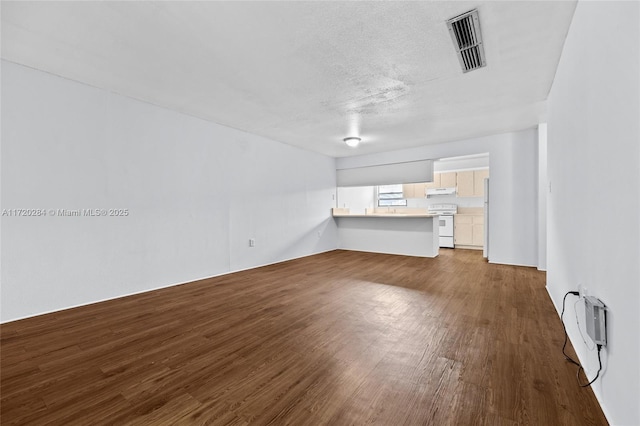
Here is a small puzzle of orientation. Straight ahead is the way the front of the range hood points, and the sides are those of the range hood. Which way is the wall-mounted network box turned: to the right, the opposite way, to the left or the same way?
to the right

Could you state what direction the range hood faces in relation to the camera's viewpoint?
facing the viewer

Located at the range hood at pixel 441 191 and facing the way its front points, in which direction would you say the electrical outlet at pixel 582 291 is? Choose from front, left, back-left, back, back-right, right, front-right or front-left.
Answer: front

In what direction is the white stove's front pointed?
toward the camera

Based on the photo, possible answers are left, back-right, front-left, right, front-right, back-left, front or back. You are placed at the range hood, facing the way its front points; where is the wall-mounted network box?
front

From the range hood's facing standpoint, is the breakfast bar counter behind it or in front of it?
in front

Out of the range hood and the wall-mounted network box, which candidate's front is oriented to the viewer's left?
the wall-mounted network box

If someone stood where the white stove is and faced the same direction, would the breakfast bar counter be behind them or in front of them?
in front

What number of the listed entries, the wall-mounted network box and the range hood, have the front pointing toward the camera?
1

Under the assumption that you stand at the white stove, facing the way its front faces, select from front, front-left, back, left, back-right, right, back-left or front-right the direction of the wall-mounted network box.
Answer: front

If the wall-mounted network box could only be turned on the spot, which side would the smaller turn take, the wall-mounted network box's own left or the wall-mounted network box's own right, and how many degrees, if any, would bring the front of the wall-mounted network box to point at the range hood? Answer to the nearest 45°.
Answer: approximately 45° to the wall-mounted network box's own right

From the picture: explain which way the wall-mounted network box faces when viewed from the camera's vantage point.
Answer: facing to the left of the viewer

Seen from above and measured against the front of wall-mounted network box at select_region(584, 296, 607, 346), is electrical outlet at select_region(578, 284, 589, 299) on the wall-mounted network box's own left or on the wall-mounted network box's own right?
on the wall-mounted network box's own right

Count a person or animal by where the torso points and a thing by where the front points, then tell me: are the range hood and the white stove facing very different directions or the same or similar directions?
same or similar directions
